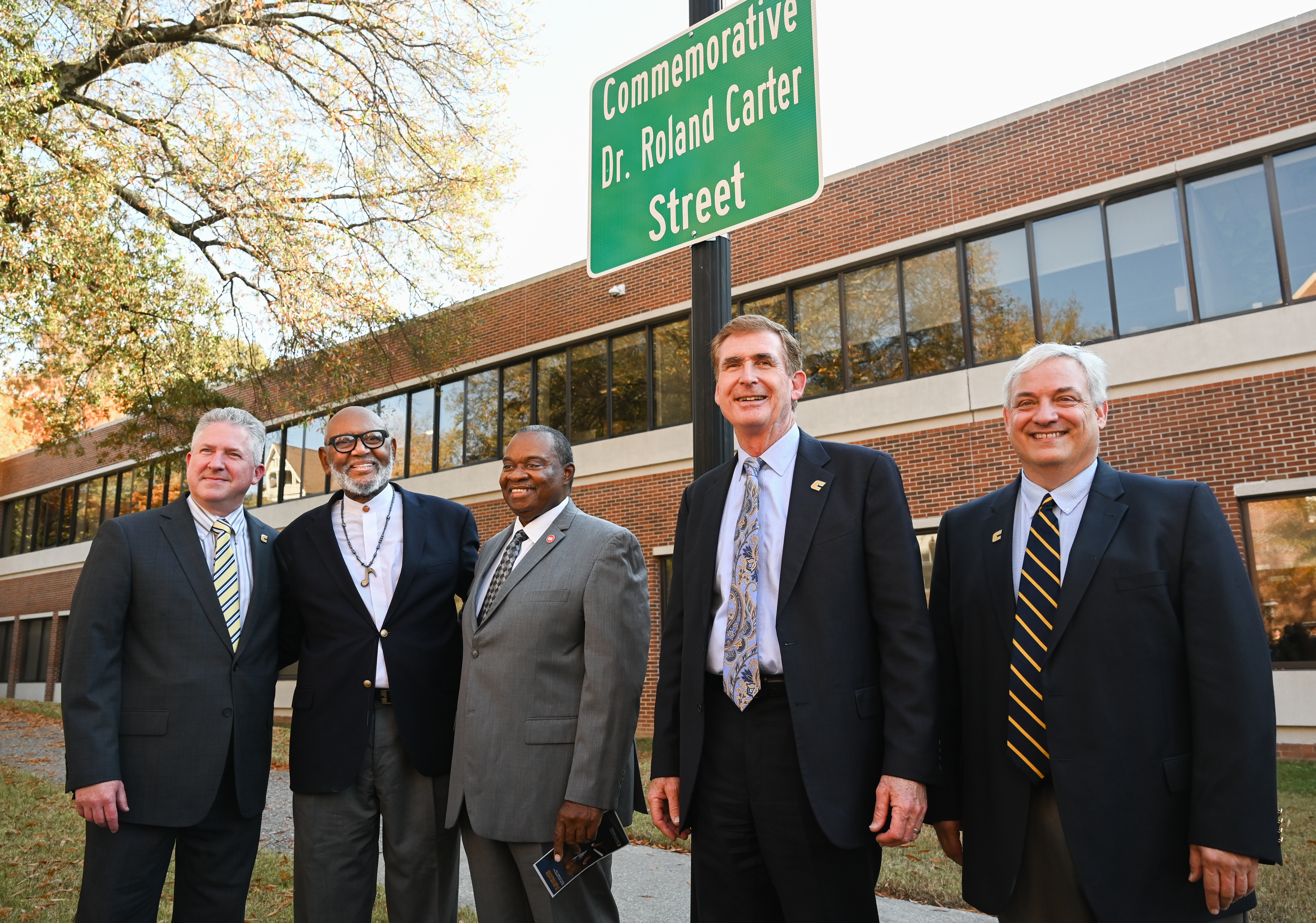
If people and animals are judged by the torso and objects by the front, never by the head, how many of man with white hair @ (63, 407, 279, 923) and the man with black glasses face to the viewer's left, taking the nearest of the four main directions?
0

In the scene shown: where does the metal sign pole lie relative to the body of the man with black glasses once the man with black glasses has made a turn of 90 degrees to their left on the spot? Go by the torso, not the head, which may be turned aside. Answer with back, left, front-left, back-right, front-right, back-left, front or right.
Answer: front-right

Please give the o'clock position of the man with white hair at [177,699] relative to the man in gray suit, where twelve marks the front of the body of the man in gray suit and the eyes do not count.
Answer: The man with white hair is roughly at 2 o'clock from the man in gray suit.

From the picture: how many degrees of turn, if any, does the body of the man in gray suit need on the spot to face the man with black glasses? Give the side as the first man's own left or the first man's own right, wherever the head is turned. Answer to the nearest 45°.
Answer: approximately 90° to the first man's own right

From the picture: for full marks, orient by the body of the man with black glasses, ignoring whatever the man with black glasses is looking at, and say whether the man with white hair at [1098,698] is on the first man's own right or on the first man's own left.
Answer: on the first man's own left

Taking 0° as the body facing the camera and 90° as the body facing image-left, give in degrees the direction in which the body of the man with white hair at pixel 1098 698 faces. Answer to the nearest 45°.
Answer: approximately 45°
